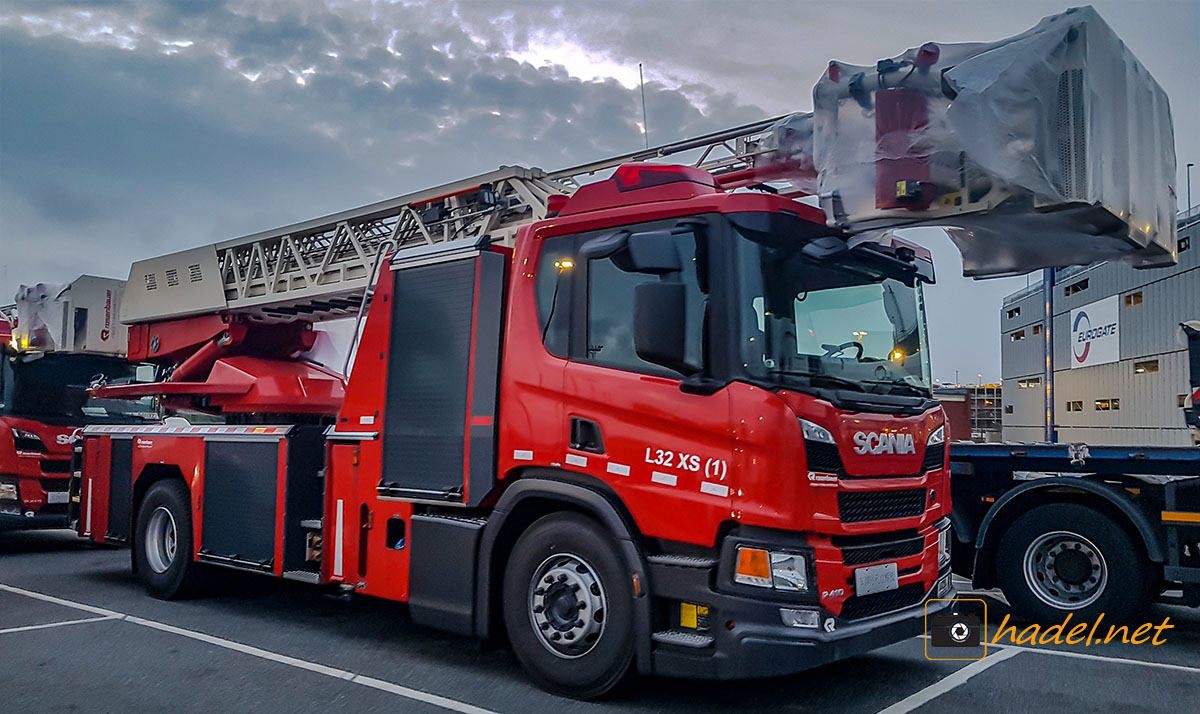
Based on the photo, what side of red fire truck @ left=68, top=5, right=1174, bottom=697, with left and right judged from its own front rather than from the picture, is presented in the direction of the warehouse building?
left

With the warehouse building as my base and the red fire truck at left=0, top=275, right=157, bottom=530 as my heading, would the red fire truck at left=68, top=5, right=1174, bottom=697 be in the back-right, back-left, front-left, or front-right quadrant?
front-left

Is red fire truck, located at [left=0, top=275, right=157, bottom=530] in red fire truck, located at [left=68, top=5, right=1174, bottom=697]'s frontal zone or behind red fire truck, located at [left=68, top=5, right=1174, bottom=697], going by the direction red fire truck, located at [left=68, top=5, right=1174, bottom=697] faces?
behind

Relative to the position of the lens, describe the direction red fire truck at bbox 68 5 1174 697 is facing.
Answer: facing the viewer and to the right of the viewer

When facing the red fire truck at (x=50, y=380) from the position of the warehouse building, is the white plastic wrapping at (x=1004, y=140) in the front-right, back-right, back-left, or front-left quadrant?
front-left
